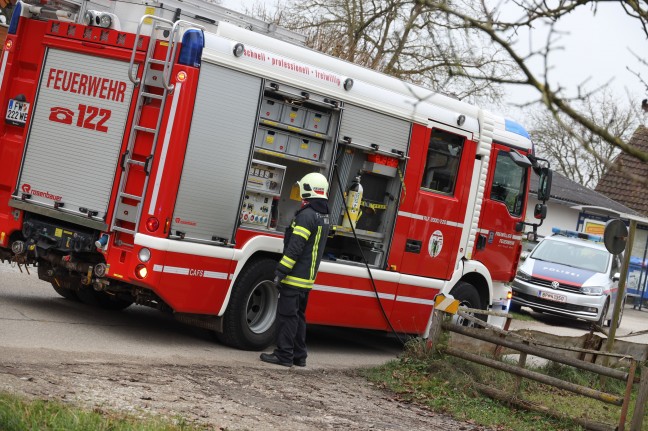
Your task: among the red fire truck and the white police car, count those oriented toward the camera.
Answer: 1

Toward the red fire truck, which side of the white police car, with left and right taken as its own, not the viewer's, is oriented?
front

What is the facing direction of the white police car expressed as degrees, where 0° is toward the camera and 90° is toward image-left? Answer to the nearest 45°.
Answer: approximately 0°

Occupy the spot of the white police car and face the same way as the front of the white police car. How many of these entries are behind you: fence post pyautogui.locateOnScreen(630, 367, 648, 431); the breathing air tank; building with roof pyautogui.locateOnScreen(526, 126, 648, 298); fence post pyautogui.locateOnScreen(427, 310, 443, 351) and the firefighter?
1

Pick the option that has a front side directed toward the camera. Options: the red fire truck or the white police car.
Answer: the white police car

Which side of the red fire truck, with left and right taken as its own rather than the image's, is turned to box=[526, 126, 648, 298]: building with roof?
front

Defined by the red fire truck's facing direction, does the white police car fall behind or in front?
in front

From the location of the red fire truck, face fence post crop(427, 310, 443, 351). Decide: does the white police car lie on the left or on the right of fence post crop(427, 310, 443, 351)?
left

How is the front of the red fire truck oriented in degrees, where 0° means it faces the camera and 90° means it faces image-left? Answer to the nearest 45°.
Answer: approximately 225°

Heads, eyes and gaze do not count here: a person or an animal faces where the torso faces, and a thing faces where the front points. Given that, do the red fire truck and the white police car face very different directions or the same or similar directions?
very different directions

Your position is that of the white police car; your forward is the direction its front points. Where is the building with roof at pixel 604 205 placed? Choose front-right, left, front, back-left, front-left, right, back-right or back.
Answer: back
